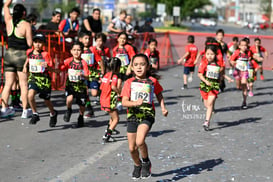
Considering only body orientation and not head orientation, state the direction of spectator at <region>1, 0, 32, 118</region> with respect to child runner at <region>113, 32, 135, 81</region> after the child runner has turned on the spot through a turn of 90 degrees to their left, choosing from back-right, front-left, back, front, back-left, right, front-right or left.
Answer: back-right

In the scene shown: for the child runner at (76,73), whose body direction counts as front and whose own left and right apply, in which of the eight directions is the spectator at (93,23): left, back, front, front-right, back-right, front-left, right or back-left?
back

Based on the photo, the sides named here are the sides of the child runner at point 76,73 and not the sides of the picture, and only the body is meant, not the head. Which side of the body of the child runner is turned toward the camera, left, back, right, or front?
front

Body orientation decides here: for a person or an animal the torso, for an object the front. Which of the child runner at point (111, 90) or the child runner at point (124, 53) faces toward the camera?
the child runner at point (124, 53)

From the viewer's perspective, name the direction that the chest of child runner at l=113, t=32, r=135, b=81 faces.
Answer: toward the camera

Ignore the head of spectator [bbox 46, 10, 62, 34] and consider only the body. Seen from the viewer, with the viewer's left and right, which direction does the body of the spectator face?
facing the viewer and to the right of the viewer

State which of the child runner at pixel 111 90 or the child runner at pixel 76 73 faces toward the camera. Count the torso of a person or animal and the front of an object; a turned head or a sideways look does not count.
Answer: the child runner at pixel 76 73

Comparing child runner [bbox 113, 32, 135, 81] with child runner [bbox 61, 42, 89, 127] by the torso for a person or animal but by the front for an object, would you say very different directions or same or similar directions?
same or similar directions

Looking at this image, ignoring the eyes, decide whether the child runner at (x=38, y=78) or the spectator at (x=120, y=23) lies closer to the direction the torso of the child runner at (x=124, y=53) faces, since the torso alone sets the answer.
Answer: the child runner

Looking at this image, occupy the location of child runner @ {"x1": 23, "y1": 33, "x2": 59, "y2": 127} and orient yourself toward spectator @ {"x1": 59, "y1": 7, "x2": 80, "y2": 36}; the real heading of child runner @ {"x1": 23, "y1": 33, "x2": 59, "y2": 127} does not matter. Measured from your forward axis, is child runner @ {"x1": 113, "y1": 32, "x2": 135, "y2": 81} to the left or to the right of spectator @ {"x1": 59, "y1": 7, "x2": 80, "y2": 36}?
right

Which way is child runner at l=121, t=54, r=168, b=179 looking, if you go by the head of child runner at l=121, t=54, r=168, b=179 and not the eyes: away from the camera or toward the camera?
toward the camera

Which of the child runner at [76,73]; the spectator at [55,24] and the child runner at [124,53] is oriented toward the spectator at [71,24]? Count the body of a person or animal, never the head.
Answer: the spectator at [55,24]

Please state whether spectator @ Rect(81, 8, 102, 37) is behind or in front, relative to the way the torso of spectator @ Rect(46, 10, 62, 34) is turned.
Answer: in front
